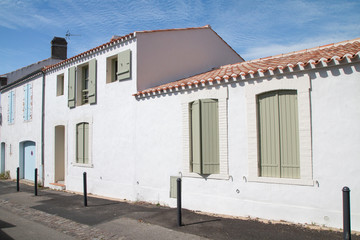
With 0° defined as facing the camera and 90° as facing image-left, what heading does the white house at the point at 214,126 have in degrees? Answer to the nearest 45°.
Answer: approximately 45°

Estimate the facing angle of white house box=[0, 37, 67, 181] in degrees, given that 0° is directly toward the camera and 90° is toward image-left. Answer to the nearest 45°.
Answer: approximately 45°

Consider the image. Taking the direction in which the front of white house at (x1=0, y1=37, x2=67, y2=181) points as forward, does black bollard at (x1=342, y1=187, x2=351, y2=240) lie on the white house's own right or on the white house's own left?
on the white house's own left
